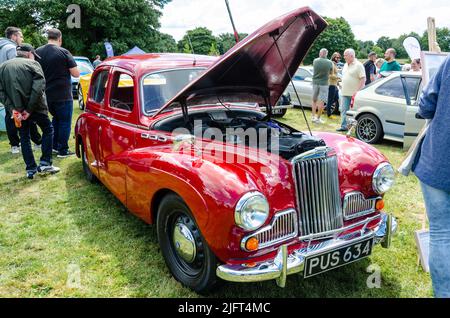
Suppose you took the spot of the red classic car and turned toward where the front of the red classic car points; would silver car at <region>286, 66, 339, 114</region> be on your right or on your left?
on your left

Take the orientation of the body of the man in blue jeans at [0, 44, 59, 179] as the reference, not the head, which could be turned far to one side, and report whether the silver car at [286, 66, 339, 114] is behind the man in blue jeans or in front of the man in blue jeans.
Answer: in front

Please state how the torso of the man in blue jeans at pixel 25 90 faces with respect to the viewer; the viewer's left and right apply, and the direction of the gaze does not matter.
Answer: facing away from the viewer and to the right of the viewer

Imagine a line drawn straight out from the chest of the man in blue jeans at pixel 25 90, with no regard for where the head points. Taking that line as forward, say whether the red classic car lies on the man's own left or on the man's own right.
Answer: on the man's own right

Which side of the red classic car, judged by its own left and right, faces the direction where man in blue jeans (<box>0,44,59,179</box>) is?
back
